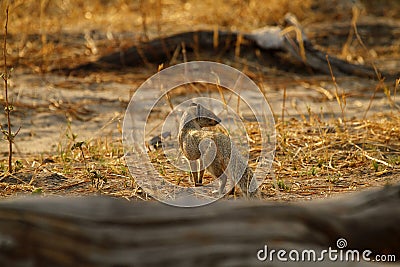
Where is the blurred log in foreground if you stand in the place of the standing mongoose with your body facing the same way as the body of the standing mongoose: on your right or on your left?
on your left
